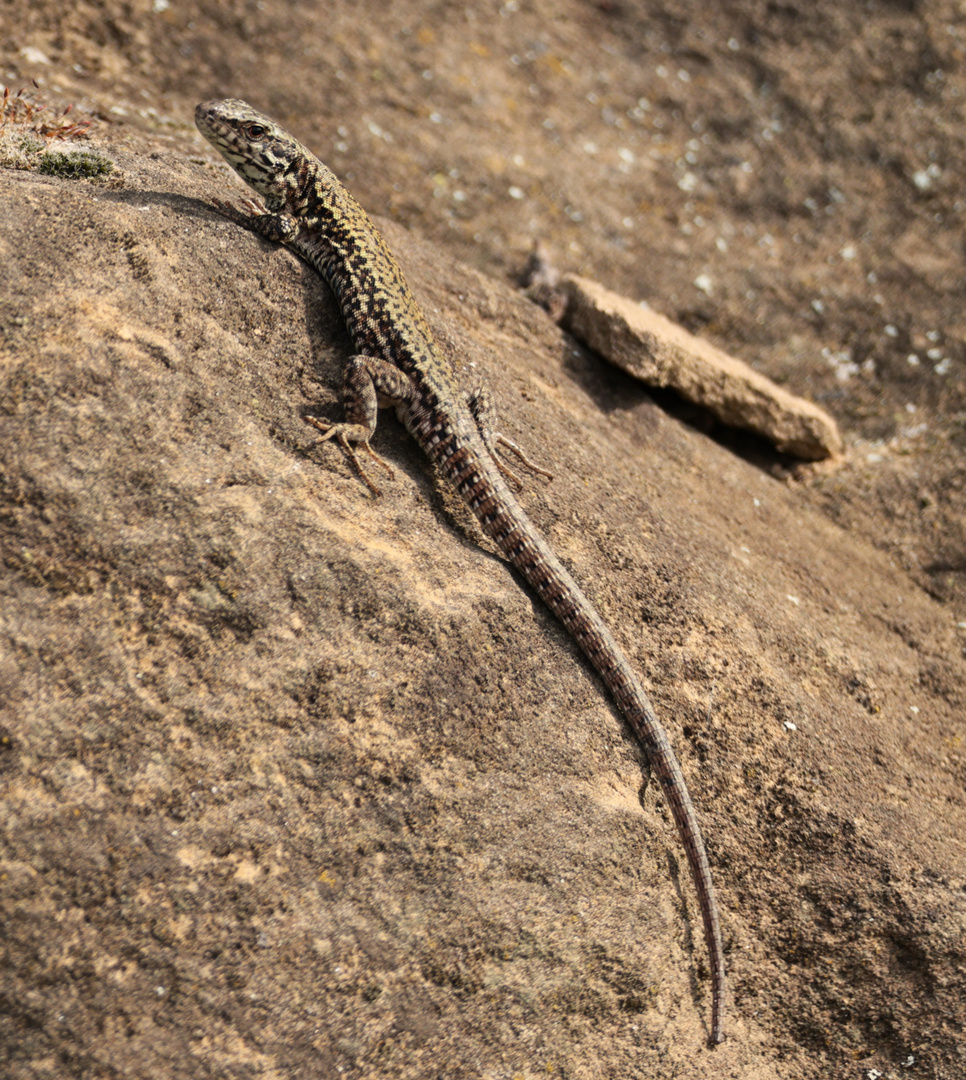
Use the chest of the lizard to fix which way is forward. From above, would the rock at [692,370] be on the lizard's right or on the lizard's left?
on the lizard's right

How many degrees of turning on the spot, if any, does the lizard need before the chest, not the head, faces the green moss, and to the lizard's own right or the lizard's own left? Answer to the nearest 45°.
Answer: approximately 45° to the lizard's own left

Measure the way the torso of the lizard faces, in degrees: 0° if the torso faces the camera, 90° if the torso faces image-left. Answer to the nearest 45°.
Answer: approximately 135°
